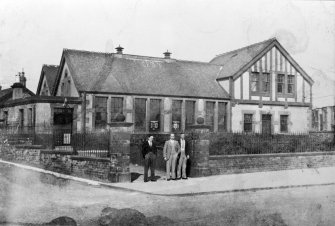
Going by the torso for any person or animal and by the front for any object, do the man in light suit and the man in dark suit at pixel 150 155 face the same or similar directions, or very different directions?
same or similar directions

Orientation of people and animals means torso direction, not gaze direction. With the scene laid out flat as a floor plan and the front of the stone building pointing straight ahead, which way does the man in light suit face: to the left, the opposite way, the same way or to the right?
the same way

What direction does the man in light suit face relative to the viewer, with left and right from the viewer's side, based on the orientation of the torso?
facing the viewer

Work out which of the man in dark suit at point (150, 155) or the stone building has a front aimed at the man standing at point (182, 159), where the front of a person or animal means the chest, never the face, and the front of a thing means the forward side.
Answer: the stone building

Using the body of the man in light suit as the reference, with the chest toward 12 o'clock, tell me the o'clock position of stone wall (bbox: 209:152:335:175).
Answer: The stone wall is roughly at 8 o'clock from the man in light suit.

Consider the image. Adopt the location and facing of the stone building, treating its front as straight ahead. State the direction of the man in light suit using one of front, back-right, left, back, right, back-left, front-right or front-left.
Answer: front

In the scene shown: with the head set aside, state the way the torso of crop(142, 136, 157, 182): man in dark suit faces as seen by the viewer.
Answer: toward the camera

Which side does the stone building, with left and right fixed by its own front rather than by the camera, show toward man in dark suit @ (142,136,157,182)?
front

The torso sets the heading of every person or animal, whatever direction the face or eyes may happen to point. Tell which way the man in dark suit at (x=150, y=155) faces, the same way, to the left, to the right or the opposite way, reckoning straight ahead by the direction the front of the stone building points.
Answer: the same way

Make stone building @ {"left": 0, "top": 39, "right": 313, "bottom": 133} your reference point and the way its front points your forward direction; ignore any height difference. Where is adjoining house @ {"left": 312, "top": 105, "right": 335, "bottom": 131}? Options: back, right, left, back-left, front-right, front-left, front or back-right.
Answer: back-left

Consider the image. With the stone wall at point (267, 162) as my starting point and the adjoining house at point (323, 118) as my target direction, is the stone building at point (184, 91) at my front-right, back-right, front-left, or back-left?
front-left

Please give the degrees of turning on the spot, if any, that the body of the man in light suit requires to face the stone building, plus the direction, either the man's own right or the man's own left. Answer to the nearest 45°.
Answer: approximately 180°

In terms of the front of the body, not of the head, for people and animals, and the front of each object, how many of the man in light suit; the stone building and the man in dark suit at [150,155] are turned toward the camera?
3

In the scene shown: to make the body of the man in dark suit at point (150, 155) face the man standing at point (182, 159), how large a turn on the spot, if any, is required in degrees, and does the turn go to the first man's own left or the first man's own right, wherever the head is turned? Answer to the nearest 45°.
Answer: approximately 135° to the first man's own left
